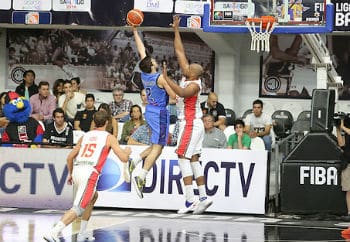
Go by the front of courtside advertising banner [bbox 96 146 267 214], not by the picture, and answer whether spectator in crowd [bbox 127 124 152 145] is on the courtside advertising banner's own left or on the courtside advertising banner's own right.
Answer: on the courtside advertising banner's own right

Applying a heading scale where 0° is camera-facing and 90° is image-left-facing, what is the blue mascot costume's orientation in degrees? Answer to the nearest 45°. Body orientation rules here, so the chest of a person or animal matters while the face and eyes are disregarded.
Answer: approximately 0°

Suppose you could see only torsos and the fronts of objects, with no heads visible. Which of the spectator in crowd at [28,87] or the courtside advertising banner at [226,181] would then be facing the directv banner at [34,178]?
the spectator in crowd

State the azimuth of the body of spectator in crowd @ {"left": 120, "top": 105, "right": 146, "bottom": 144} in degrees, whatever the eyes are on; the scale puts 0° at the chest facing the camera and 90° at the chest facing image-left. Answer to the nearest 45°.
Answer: approximately 0°

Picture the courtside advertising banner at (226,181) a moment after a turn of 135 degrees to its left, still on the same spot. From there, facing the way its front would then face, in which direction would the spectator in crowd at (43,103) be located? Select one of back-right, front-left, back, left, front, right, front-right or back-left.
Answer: left

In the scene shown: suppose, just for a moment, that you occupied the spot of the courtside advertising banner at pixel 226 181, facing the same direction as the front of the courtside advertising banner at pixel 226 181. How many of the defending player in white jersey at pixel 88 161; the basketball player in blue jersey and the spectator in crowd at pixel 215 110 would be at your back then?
1

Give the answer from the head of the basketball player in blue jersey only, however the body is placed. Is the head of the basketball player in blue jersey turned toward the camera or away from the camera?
away from the camera

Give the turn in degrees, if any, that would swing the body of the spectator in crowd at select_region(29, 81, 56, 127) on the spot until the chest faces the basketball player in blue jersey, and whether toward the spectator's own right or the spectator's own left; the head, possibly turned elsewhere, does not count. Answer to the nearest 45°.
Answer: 0° — they already face them

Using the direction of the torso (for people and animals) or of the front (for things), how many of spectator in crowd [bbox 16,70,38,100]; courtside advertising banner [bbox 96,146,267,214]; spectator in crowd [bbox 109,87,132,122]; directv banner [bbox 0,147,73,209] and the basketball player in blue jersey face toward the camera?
4
